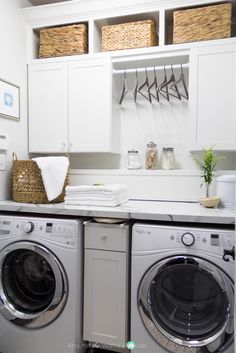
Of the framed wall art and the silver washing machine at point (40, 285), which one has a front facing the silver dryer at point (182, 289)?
the framed wall art

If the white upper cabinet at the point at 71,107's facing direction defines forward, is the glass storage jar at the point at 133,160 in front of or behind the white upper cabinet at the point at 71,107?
behind

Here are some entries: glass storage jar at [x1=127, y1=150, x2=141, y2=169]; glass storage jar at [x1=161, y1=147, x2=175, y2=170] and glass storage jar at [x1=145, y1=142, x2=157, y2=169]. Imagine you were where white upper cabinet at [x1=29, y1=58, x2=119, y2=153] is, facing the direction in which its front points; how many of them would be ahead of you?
0

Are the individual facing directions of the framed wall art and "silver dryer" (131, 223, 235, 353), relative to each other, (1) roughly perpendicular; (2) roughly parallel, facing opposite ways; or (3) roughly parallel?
roughly perpendicular

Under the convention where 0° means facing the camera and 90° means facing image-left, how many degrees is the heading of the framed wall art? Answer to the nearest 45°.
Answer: approximately 315°

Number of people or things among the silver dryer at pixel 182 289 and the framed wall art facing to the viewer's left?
0

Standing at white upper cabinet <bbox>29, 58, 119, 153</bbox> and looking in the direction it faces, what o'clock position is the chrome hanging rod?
The chrome hanging rod is roughly at 8 o'clock from the white upper cabinet.

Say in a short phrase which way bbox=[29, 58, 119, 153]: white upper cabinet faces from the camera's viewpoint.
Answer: facing the viewer and to the left of the viewer

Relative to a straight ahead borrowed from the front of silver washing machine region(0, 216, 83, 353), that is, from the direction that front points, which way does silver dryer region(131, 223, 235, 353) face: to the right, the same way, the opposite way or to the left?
the same way

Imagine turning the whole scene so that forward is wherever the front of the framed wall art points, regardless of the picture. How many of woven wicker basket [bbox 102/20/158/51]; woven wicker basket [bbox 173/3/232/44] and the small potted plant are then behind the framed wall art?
0

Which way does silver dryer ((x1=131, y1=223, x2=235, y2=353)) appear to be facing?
toward the camera

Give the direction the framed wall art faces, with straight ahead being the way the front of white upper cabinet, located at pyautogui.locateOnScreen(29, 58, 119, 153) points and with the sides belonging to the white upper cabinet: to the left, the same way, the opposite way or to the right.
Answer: to the left

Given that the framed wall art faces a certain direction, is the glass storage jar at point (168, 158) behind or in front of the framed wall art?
in front

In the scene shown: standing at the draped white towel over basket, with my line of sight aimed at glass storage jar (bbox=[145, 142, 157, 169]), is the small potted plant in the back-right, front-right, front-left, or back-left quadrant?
front-right
